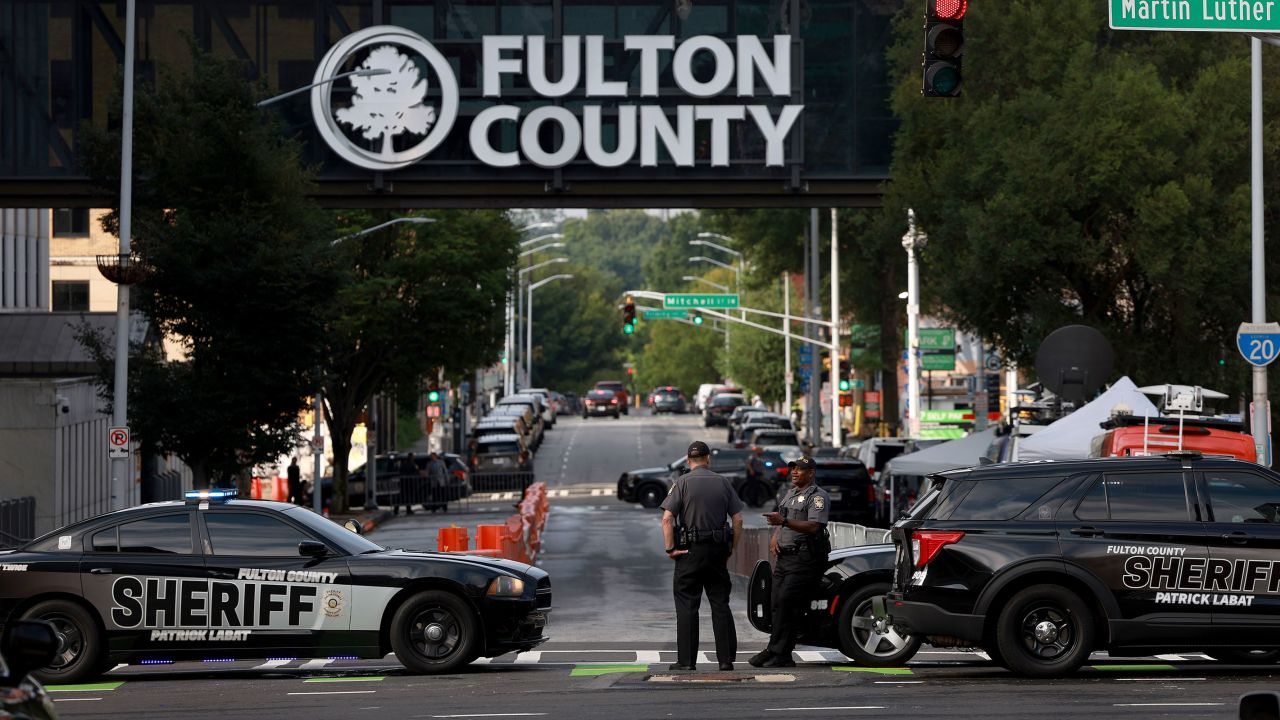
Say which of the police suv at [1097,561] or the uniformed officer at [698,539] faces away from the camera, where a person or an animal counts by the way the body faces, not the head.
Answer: the uniformed officer

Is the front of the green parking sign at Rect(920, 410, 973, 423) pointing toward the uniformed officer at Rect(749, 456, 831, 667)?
yes

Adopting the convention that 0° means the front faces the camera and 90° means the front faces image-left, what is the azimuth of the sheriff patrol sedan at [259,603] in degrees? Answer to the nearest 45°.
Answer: approximately 270°

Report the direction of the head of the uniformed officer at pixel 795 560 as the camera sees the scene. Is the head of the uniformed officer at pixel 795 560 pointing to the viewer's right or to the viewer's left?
to the viewer's left

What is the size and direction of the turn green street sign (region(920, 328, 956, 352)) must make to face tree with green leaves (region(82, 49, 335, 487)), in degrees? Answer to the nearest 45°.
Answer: approximately 45° to its right

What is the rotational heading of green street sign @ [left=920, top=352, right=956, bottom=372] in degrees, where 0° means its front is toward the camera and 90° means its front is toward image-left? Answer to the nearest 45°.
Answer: approximately 0°

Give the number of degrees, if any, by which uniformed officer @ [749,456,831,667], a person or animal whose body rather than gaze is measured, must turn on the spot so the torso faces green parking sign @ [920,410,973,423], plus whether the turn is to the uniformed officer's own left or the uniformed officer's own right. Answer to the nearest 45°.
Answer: approximately 135° to the uniformed officer's own right

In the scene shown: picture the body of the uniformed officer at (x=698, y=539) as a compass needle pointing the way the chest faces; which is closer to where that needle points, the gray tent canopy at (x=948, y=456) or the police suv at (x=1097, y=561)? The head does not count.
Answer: the gray tent canopy

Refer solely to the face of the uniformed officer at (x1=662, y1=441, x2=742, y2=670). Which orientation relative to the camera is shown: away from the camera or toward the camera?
away from the camera

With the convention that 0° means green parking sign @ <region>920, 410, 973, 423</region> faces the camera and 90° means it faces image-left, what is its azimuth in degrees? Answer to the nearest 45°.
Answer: approximately 0°

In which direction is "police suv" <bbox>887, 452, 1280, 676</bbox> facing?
to the viewer's right
